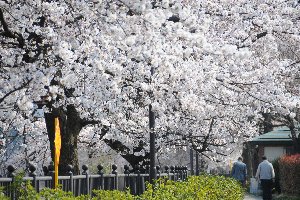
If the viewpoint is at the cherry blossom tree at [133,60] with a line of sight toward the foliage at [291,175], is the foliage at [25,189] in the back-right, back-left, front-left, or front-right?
back-right

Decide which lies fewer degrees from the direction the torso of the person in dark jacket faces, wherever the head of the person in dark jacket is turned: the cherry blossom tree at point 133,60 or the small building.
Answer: the small building

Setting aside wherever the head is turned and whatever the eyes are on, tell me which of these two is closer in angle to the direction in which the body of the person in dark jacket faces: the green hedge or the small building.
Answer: the small building

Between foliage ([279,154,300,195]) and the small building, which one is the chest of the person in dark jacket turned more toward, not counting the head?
the small building

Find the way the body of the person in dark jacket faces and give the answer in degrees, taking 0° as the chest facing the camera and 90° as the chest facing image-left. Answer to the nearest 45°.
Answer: approximately 180°

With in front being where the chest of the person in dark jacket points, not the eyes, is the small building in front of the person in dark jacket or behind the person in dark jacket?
in front

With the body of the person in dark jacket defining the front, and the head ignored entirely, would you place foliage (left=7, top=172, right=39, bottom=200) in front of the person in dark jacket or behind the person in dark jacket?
behind

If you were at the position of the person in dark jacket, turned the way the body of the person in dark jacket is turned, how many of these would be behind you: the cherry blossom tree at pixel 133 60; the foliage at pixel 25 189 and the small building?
2

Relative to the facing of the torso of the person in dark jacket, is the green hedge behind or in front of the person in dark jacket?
behind

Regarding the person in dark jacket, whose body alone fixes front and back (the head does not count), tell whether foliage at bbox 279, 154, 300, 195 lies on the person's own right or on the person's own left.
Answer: on the person's own right
